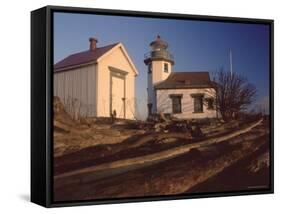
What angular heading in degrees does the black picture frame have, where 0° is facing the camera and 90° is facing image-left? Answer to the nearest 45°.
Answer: approximately 315°
